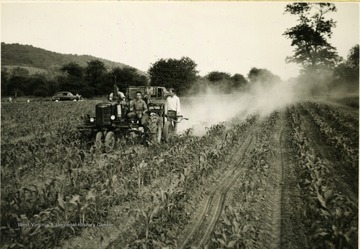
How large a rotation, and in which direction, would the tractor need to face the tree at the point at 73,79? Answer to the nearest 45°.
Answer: approximately 135° to its right

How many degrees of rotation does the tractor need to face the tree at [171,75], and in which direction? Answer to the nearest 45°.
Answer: approximately 135° to its right

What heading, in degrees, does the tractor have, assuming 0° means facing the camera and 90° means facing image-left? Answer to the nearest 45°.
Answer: approximately 45°

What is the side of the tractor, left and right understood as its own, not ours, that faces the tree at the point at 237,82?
back

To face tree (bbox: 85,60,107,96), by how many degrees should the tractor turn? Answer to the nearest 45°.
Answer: approximately 135° to its right

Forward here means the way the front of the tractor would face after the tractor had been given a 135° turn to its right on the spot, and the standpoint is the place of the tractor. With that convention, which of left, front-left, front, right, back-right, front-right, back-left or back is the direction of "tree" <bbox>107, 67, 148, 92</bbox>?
front

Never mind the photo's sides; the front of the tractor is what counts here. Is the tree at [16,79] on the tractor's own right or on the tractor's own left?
on the tractor's own right
